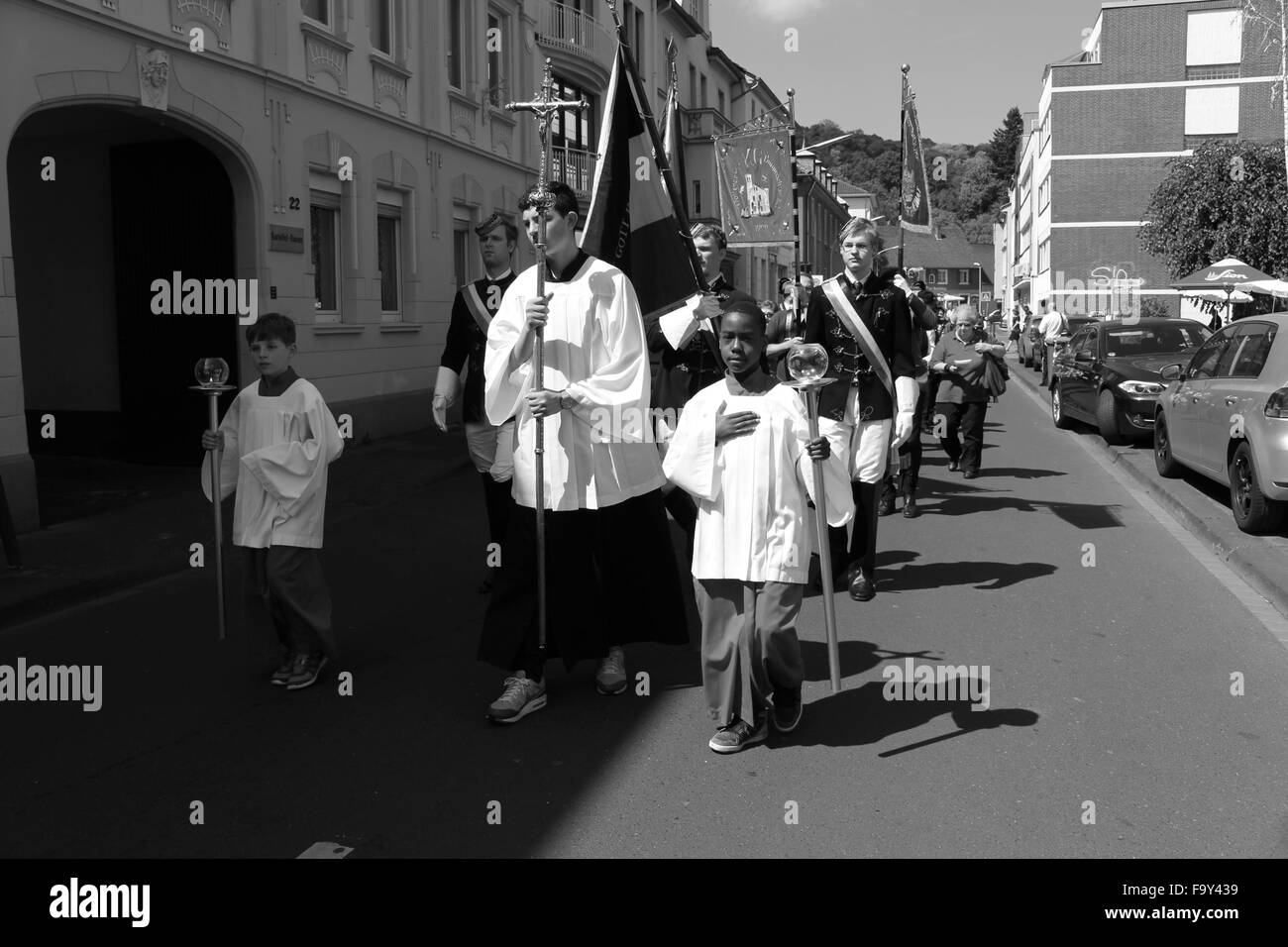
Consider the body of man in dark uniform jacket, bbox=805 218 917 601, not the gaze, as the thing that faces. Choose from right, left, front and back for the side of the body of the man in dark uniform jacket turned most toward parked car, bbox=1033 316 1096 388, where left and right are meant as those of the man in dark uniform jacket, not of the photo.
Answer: back

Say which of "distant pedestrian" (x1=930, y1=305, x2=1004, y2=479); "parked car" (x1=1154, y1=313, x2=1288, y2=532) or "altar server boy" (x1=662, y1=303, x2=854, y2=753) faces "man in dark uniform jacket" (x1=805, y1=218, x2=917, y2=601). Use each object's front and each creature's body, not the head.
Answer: the distant pedestrian

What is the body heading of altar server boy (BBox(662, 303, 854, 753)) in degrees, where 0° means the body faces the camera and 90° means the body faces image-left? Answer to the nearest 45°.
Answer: approximately 0°

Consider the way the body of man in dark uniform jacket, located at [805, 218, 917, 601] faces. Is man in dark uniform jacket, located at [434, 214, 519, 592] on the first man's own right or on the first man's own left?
on the first man's own right

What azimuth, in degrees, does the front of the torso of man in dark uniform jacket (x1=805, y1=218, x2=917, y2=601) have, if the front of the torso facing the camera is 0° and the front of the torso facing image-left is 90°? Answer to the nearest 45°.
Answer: approximately 0°

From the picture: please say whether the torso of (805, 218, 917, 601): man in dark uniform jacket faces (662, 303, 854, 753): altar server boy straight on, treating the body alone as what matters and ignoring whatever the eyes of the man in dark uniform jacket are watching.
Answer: yes

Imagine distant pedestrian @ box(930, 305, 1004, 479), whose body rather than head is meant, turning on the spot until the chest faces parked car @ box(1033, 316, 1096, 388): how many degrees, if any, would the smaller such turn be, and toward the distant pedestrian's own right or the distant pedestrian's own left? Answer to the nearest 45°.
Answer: approximately 180°
